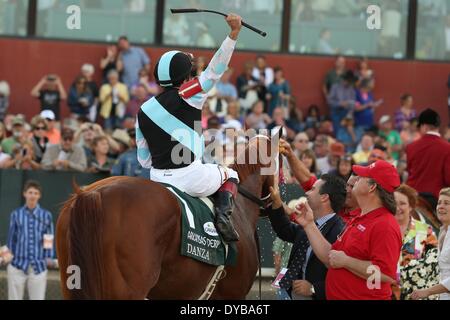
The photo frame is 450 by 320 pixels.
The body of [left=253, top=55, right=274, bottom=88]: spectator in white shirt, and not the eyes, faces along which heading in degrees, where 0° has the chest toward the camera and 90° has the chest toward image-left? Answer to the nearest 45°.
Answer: approximately 0°

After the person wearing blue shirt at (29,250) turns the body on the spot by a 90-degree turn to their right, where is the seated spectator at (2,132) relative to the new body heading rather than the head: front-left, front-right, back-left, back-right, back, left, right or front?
right

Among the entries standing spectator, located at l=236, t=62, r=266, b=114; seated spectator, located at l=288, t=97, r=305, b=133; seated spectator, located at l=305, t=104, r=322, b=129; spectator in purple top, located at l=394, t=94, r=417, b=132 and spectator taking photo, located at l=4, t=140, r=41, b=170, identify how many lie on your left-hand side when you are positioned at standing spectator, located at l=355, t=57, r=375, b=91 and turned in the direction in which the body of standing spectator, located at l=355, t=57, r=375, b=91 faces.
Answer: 1

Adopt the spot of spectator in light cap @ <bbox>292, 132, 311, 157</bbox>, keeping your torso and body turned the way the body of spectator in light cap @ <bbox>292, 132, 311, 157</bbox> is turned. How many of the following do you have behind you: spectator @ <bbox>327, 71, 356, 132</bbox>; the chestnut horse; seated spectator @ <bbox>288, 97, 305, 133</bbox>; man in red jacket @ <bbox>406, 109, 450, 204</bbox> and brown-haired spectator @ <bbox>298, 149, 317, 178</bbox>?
2

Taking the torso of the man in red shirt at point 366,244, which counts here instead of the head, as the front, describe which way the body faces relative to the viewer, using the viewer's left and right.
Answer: facing to the left of the viewer

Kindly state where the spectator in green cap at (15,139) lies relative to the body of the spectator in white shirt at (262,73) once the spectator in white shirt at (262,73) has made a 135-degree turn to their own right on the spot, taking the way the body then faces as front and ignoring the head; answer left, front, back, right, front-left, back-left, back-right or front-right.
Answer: left

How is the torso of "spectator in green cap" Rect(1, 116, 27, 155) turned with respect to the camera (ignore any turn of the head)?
toward the camera

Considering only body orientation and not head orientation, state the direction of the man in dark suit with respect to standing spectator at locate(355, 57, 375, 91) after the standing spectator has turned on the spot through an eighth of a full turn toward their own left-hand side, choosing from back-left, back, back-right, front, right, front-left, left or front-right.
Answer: front-right

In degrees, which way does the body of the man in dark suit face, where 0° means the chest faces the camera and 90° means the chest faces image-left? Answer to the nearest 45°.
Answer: approximately 90°

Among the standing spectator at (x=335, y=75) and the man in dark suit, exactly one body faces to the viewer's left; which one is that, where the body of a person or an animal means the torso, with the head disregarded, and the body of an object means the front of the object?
the man in dark suit

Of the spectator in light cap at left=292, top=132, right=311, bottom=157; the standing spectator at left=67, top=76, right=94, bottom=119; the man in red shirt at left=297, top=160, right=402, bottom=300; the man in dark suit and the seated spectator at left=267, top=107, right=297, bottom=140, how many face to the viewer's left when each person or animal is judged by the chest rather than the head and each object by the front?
2

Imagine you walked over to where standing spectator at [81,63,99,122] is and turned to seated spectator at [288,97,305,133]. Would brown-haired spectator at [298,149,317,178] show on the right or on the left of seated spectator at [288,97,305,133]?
right

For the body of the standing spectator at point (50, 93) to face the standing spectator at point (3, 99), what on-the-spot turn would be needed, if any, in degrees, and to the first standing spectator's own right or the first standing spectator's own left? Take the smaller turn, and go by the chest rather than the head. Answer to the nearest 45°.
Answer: approximately 90° to the first standing spectator's own right

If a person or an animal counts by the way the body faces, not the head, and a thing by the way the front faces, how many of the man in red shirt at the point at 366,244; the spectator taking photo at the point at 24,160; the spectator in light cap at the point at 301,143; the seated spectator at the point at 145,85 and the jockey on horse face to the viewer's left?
1

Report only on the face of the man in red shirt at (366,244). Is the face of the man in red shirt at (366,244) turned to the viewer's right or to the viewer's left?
to the viewer's left
